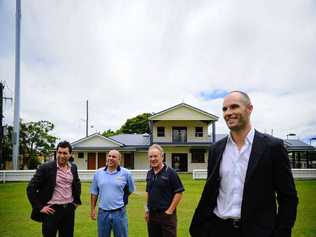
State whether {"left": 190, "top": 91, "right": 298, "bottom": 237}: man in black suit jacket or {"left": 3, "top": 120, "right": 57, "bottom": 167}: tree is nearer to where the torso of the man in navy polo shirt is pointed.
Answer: the man in black suit jacket

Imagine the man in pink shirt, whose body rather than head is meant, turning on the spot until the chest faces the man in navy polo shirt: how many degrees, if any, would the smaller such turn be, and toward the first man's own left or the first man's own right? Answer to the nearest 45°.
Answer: approximately 45° to the first man's own left

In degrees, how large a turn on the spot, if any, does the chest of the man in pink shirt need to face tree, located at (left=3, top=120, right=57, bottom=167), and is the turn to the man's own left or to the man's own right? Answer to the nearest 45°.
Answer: approximately 135° to the man's own left

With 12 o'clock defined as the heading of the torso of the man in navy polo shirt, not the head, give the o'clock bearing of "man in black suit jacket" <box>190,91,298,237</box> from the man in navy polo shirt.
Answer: The man in black suit jacket is roughly at 10 o'clock from the man in navy polo shirt.

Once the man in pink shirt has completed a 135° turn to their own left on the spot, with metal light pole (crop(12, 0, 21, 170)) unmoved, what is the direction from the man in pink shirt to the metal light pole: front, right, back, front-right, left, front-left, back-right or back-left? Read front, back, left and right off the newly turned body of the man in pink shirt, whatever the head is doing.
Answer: front

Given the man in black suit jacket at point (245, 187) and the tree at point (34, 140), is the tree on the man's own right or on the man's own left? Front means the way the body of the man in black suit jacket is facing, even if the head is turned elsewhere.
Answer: on the man's own right

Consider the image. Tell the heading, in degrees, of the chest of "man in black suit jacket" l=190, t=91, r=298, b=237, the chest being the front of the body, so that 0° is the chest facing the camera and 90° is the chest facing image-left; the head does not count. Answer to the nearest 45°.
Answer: approximately 45°

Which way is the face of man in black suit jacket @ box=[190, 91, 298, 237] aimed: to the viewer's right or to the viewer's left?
to the viewer's left
